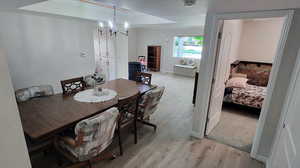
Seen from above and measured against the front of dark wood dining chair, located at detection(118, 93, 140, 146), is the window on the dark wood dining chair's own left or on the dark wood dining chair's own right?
on the dark wood dining chair's own right

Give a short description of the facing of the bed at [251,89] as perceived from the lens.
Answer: facing the viewer

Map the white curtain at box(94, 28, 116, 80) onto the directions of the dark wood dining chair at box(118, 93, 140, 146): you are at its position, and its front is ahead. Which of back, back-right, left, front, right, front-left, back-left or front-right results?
front-right

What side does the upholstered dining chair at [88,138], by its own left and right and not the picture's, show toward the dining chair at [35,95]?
front

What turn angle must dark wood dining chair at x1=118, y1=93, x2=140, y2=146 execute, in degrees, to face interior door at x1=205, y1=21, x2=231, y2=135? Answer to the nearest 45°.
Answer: approximately 135° to its right

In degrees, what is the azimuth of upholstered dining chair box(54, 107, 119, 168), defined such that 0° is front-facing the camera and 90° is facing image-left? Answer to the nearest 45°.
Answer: approximately 135°

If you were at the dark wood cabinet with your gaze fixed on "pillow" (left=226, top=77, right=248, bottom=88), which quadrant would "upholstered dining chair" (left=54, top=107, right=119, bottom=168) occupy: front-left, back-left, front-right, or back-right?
front-right

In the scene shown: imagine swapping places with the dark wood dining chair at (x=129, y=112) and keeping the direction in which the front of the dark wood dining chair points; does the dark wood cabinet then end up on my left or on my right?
on my right

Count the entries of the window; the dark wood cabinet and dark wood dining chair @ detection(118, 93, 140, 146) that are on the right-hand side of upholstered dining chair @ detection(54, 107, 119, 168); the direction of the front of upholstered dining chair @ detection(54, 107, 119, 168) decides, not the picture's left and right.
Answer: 3

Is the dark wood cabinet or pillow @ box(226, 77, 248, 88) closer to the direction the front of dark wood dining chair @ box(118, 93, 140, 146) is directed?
the dark wood cabinet

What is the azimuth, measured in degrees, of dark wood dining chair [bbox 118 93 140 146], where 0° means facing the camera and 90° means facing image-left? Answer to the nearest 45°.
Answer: approximately 135°
